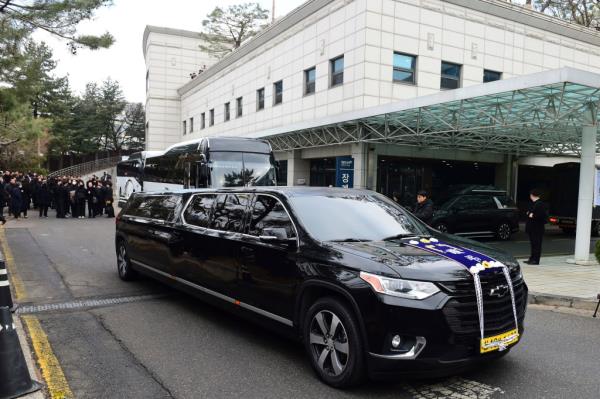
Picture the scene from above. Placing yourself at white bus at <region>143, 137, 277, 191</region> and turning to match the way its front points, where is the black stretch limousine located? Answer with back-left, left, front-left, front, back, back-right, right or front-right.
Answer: front-right

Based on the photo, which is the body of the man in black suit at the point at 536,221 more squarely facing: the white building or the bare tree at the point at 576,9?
the white building

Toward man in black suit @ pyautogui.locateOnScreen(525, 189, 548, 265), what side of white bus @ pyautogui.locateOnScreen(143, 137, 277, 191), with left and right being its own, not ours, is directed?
front

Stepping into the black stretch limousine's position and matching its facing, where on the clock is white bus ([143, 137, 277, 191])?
The white bus is roughly at 7 o'clock from the black stretch limousine.

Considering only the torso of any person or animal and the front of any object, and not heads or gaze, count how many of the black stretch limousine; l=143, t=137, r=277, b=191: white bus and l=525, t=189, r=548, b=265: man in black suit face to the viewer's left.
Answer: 1

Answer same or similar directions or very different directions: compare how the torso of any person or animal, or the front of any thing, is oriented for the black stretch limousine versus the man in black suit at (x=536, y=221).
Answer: very different directions

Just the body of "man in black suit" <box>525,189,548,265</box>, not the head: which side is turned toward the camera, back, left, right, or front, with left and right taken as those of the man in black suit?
left

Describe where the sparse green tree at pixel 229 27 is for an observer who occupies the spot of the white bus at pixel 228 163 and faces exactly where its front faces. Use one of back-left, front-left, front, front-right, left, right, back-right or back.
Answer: back-left

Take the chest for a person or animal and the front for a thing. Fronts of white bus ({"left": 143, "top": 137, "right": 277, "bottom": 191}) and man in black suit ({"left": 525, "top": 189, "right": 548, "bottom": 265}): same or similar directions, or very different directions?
very different directions

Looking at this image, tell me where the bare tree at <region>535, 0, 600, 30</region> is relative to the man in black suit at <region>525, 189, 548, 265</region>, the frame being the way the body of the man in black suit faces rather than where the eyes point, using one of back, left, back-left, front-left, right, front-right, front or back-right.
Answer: right

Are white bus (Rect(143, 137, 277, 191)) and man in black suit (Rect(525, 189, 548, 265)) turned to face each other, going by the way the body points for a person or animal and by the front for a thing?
yes
